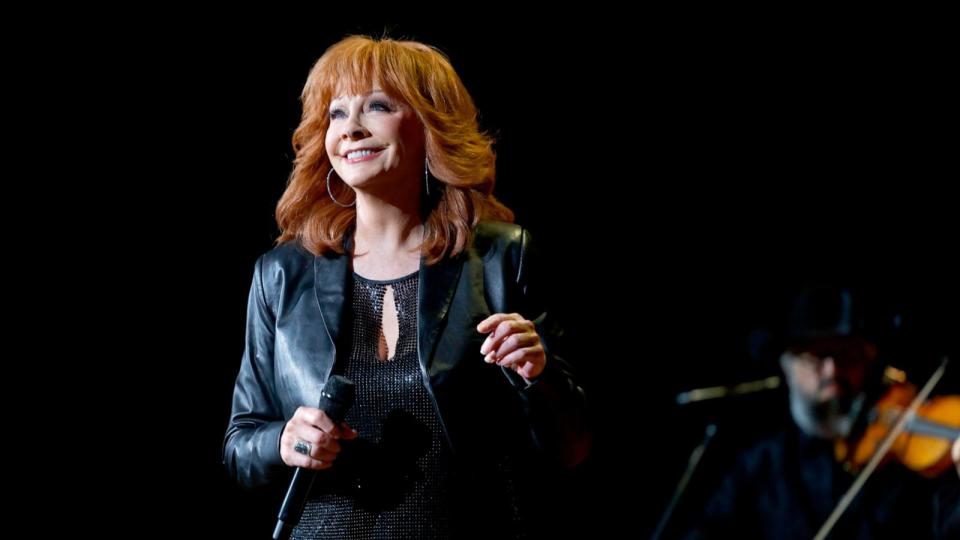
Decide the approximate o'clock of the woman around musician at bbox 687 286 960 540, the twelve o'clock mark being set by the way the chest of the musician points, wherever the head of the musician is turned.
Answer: The woman is roughly at 1 o'clock from the musician.

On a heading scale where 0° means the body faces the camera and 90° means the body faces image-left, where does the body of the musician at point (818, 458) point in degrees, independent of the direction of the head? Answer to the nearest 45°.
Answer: approximately 0°
